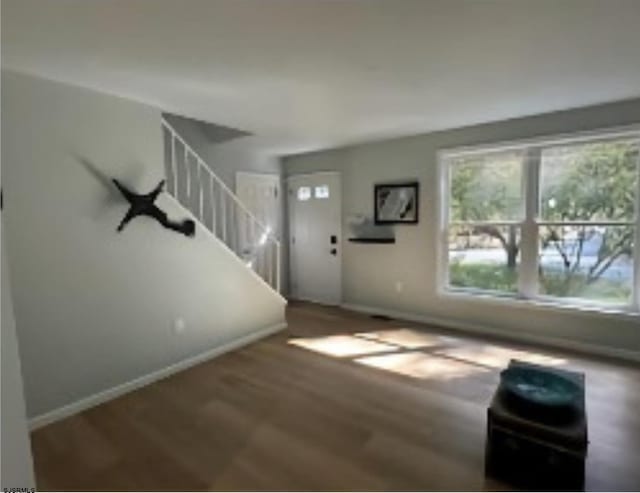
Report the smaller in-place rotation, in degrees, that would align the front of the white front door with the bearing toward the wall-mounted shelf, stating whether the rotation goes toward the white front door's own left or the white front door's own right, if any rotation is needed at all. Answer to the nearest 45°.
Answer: approximately 90° to the white front door's own left

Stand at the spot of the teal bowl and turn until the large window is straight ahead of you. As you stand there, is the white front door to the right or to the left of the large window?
left

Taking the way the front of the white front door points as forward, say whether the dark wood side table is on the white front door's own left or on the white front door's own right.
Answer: on the white front door's own left

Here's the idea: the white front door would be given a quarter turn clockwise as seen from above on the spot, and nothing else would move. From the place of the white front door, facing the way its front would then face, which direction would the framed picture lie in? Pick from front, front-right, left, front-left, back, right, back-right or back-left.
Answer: back

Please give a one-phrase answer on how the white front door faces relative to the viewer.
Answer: facing the viewer and to the left of the viewer

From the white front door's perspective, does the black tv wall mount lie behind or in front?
in front

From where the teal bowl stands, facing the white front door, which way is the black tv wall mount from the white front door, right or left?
left

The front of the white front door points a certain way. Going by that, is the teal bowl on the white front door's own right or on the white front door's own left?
on the white front door's own left

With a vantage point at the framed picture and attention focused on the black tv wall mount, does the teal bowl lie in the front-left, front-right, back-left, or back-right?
front-left

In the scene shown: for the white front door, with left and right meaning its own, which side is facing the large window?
left
